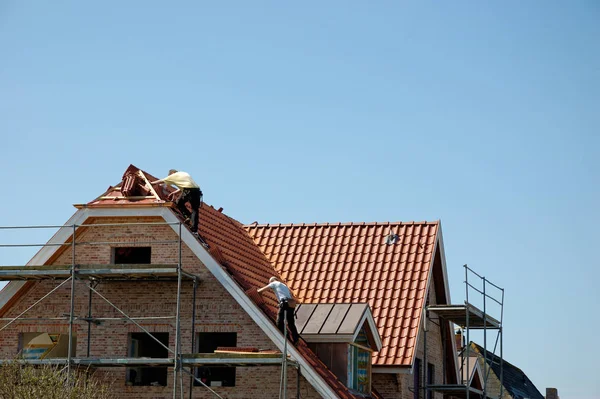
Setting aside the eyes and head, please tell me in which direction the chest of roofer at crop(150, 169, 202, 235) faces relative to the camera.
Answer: to the viewer's left

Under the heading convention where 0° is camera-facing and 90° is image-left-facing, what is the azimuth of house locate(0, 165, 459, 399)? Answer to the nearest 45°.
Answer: approximately 0°
